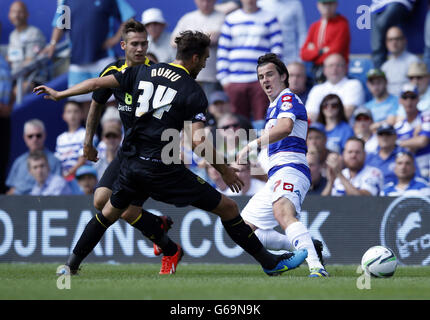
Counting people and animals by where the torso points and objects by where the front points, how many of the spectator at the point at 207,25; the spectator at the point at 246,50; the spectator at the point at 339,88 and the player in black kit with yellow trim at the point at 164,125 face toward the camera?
3

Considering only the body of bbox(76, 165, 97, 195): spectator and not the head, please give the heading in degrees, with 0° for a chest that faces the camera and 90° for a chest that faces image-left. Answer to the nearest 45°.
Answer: approximately 0°

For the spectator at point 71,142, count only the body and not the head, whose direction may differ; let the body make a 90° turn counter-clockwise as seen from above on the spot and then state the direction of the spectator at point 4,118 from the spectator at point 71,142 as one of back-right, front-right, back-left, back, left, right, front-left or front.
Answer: back-left

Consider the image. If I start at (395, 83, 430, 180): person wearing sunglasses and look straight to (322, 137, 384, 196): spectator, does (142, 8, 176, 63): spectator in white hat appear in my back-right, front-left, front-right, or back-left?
front-right

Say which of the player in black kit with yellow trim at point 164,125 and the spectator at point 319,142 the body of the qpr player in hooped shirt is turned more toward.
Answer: the player in black kit with yellow trim

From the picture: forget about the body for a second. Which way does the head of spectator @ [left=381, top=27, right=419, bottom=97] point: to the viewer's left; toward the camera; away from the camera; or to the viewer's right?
toward the camera

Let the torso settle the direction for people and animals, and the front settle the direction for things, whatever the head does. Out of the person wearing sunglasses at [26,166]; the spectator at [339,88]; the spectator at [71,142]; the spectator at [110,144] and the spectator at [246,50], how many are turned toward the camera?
5

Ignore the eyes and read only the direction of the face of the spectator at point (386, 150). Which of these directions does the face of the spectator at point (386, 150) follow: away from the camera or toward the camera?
toward the camera

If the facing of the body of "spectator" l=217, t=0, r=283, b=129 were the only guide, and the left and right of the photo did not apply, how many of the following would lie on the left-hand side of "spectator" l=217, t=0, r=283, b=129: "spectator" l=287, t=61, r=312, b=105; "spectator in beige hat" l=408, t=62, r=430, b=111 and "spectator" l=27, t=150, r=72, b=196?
2

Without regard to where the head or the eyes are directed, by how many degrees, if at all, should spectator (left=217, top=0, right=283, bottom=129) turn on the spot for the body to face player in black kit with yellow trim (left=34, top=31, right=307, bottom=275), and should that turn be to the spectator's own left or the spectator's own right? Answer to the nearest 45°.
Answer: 0° — they already face them

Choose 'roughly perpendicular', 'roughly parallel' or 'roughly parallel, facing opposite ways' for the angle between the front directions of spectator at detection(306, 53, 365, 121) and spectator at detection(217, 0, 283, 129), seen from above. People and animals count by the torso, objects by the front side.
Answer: roughly parallel

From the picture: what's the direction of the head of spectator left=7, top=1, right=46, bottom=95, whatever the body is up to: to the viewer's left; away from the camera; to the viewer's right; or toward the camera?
toward the camera

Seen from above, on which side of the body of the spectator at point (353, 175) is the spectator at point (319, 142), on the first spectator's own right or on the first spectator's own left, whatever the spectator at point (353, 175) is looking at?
on the first spectator's own right

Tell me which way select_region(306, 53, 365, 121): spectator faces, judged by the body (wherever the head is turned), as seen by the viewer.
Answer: toward the camera

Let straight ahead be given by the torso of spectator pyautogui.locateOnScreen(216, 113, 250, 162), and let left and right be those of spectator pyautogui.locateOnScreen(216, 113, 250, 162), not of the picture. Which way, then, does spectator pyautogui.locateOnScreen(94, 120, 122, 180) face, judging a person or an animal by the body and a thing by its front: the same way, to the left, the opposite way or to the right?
the same way

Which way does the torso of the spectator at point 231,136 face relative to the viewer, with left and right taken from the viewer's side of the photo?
facing the viewer

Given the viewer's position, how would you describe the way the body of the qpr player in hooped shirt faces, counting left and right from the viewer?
facing the viewer and to the left of the viewer

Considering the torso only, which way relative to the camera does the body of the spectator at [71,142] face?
toward the camera

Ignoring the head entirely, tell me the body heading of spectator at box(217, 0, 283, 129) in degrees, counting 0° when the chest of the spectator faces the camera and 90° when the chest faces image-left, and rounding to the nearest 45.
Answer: approximately 0°

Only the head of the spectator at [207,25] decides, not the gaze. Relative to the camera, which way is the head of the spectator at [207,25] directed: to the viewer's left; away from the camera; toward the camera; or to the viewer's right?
toward the camera
